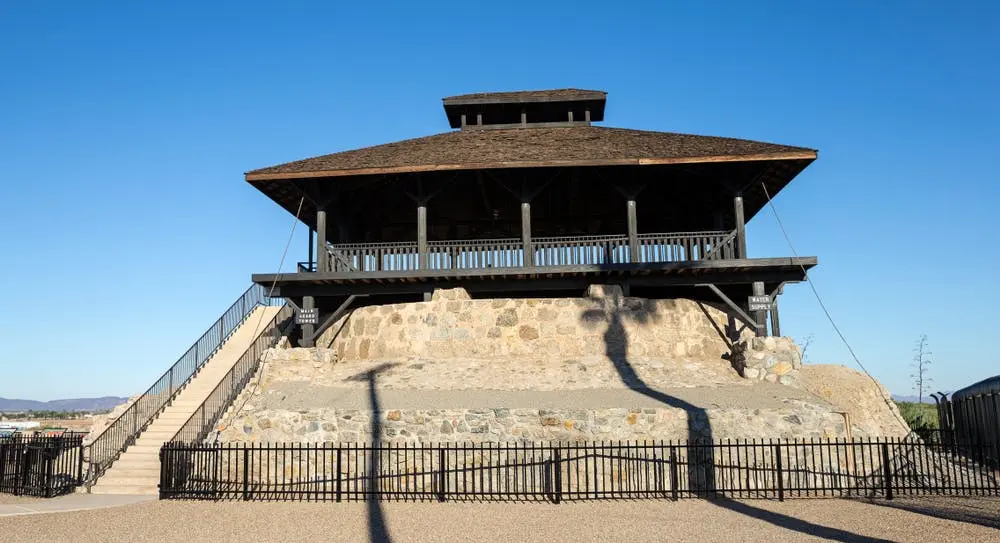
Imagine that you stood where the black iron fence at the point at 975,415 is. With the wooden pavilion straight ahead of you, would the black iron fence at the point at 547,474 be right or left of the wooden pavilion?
left

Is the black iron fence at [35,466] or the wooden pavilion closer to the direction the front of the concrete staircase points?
the black iron fence

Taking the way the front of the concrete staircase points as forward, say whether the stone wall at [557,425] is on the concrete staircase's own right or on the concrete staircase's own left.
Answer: on the concrete staircase's own left

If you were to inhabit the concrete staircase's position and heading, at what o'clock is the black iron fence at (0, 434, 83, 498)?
The black iron fence is roughly at 12 o'clock from the concrete staircase.

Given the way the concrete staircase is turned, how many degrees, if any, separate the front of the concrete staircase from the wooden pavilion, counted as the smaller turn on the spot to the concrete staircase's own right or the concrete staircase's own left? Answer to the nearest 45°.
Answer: approximately 135° to the concrete staircase's own left

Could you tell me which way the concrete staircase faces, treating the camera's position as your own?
facing the viewer and to the left of the viewer

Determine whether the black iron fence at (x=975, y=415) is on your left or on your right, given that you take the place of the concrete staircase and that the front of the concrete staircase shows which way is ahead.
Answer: on your left

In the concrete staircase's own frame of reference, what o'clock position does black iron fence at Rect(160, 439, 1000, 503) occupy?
The black iron fence is roughly at 9 o'clock from the concrete staircase.

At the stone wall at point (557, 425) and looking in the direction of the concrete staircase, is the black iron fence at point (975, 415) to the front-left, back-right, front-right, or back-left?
back-right
